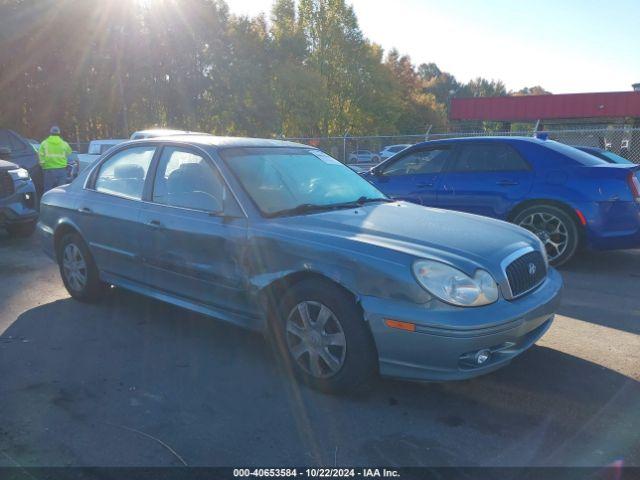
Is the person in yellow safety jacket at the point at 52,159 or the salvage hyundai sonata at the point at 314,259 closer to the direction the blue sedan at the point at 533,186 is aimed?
the person in yellow safety jacket

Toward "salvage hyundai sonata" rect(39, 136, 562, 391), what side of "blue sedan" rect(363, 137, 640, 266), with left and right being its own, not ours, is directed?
left

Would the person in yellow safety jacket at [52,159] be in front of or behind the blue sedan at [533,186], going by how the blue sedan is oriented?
in front

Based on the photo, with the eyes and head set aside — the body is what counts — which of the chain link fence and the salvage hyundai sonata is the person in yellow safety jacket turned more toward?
the chain link fence

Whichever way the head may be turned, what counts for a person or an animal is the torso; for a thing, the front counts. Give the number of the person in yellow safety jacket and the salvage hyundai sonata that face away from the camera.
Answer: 1

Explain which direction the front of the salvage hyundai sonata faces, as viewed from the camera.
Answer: facing the viewer and to the right of the viewer

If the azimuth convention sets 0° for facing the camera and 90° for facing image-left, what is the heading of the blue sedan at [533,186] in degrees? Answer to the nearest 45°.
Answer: approximately 90°

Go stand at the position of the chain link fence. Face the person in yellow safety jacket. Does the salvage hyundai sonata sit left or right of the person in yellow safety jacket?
left

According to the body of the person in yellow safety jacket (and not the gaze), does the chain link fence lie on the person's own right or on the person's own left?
on the person's own right

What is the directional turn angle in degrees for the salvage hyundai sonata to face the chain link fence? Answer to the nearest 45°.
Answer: approximately 135° to its left

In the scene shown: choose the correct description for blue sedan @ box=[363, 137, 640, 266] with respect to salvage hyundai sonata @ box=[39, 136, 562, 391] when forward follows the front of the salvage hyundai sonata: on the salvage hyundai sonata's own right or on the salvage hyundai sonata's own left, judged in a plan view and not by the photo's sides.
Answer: on the salvage hyundai sonata's own left

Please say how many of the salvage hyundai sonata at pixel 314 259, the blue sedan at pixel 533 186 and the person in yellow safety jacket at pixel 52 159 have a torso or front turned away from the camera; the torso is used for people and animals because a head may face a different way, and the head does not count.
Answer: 1

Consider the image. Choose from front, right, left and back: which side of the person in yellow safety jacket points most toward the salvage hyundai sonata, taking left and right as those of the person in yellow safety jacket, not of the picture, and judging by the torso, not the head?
back

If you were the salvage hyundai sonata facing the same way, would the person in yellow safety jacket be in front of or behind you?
behind
